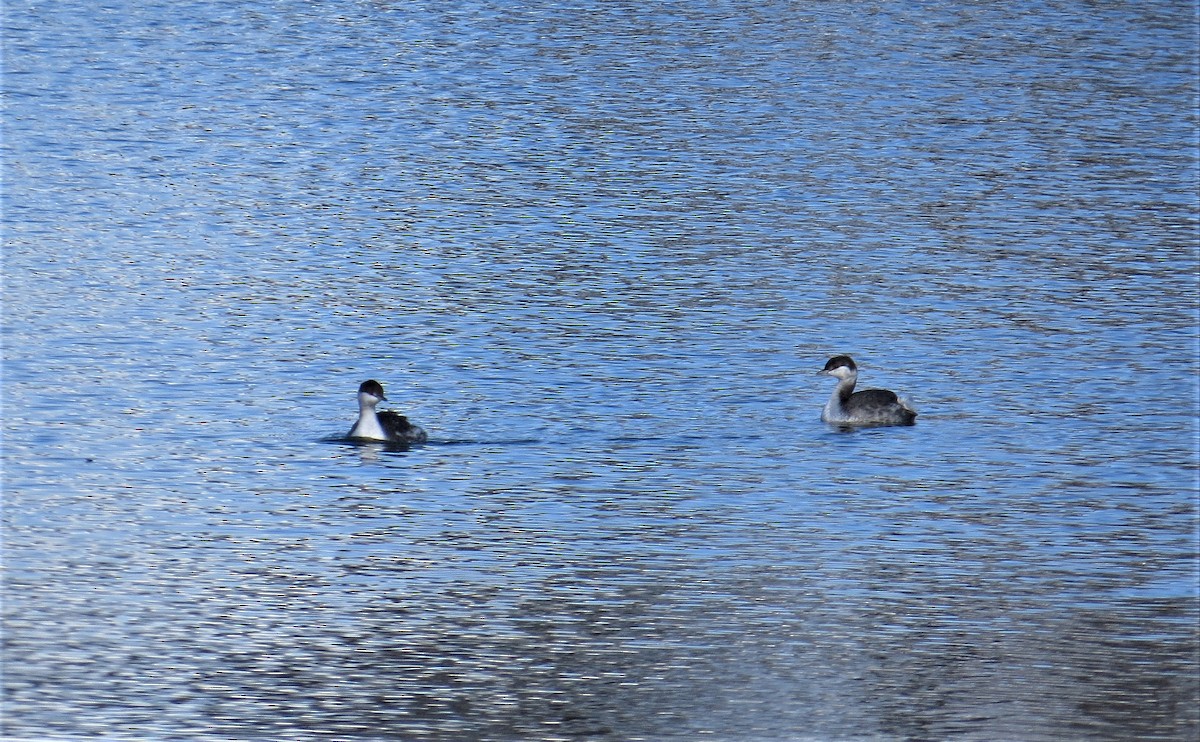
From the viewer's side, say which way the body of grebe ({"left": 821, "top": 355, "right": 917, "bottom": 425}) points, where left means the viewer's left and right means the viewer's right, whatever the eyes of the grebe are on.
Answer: facing to the left of the viewer

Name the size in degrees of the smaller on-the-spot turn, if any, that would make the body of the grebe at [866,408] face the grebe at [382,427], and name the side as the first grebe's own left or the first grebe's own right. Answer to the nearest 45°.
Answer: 0° — it already faces it
